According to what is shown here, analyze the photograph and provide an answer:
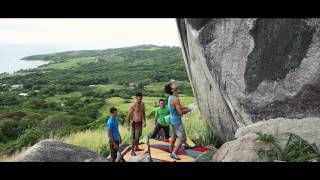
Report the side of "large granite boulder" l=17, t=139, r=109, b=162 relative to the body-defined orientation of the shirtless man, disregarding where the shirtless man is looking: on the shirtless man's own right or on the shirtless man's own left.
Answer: on the shirtless man's own right

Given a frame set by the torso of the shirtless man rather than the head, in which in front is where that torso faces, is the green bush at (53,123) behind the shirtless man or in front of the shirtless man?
behind

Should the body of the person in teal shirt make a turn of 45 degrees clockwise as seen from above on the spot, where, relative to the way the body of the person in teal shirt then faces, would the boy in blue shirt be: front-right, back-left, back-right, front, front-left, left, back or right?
back-right

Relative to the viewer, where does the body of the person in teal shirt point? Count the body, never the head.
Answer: to the viewer's right
